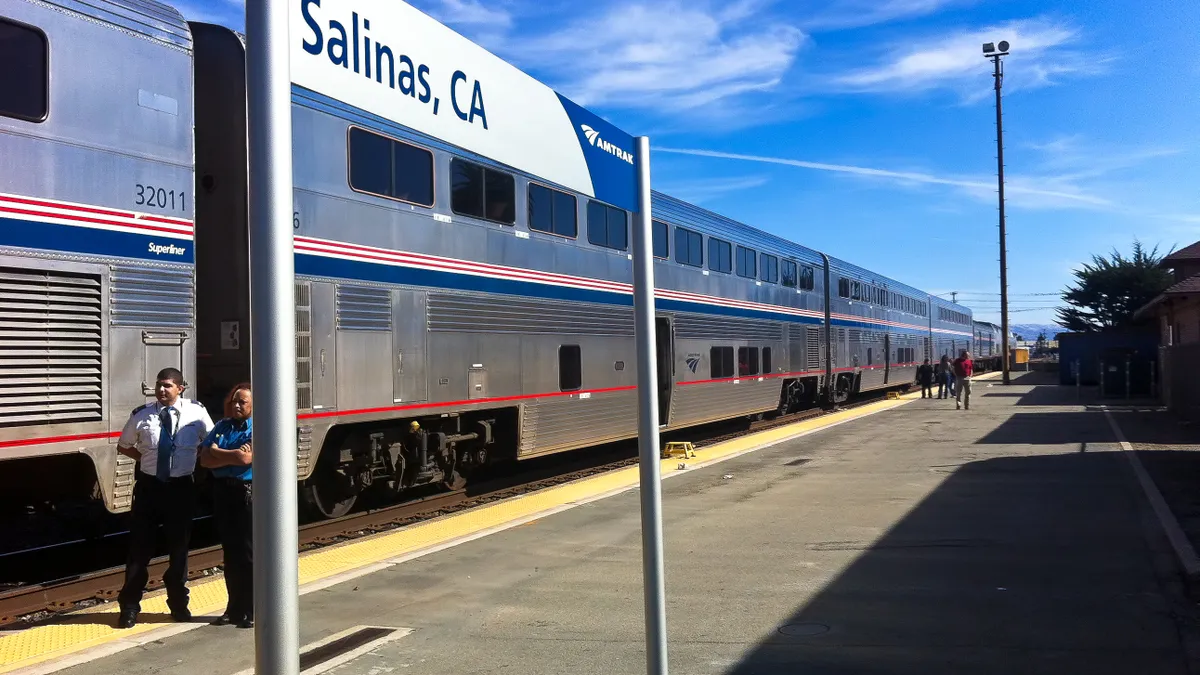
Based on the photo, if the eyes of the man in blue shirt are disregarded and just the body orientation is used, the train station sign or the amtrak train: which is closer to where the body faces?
the train station sign

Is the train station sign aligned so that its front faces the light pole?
no

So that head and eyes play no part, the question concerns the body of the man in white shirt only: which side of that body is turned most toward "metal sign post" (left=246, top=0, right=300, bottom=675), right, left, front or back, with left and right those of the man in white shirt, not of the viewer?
front

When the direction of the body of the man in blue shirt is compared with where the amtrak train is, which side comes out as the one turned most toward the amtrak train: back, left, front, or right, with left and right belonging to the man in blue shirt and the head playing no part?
back

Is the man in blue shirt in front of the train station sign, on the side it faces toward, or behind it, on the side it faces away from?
behind

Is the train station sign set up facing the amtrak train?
no

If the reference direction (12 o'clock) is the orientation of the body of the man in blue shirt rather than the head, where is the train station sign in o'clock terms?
The train station sign is roughly at 12 o'clock from the man in blue shirt.

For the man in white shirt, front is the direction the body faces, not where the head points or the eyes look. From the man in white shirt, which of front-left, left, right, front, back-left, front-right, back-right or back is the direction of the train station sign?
front

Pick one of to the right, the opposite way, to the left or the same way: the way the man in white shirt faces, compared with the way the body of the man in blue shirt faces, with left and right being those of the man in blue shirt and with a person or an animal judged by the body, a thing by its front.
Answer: the same way

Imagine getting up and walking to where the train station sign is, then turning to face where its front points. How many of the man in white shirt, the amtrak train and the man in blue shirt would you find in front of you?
0

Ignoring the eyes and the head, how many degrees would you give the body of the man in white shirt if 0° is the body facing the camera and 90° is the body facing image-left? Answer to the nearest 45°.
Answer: approximately 0°

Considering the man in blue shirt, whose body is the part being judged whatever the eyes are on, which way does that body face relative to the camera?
toward the camera

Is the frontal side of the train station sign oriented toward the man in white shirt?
no

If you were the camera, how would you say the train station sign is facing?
facing the viewer and to the right of the viewer

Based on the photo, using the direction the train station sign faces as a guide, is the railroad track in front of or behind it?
behind
